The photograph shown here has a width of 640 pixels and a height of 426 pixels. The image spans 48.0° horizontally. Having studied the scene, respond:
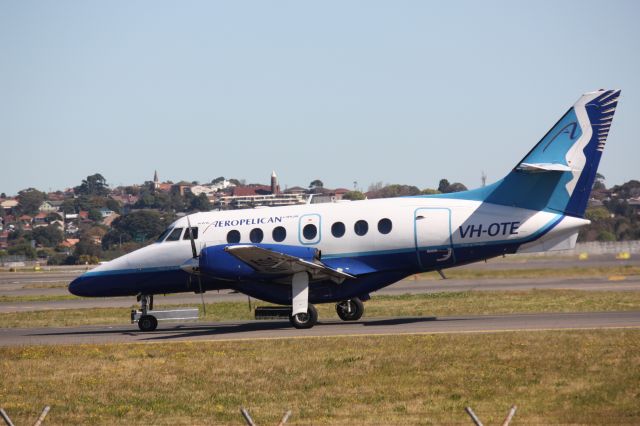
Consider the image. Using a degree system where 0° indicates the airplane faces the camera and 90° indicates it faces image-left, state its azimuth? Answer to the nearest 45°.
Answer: approximately 90°
